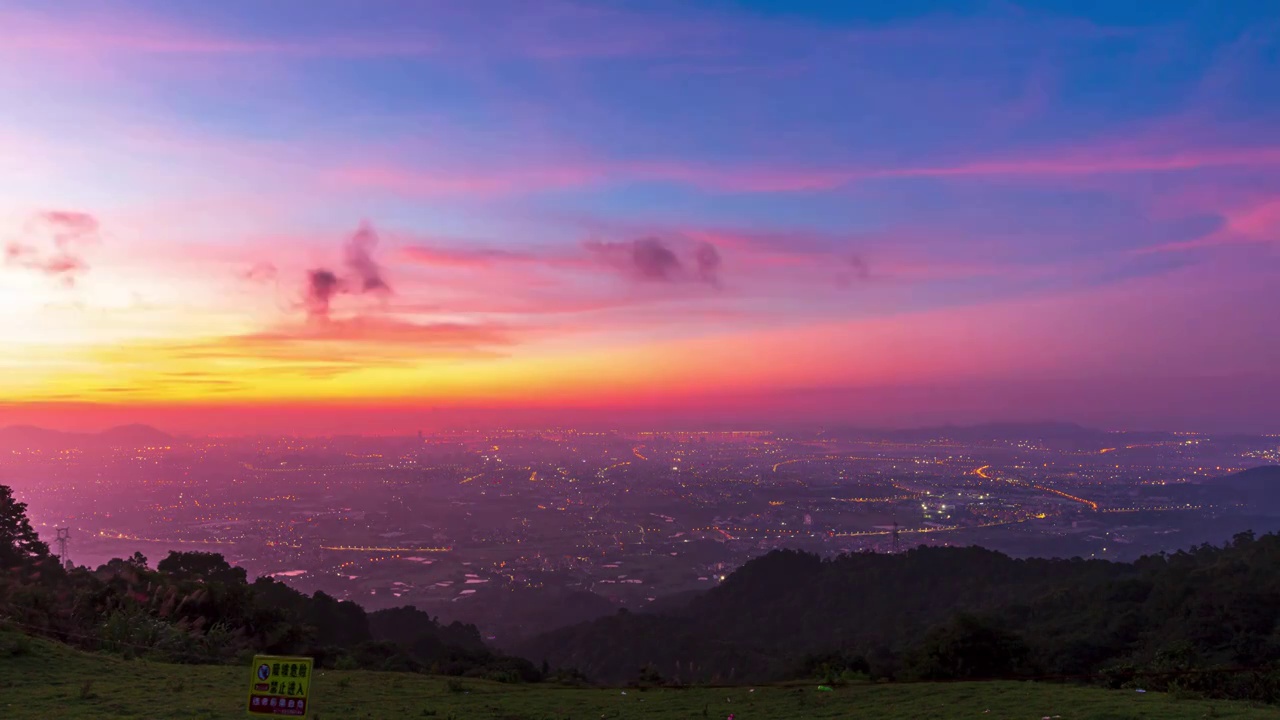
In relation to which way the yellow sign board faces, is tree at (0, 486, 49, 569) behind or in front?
behind

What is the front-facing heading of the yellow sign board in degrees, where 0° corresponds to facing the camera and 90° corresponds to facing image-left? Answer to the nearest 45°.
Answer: approximately 0°

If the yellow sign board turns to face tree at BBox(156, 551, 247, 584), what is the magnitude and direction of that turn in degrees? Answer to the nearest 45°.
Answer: approximately 180°
